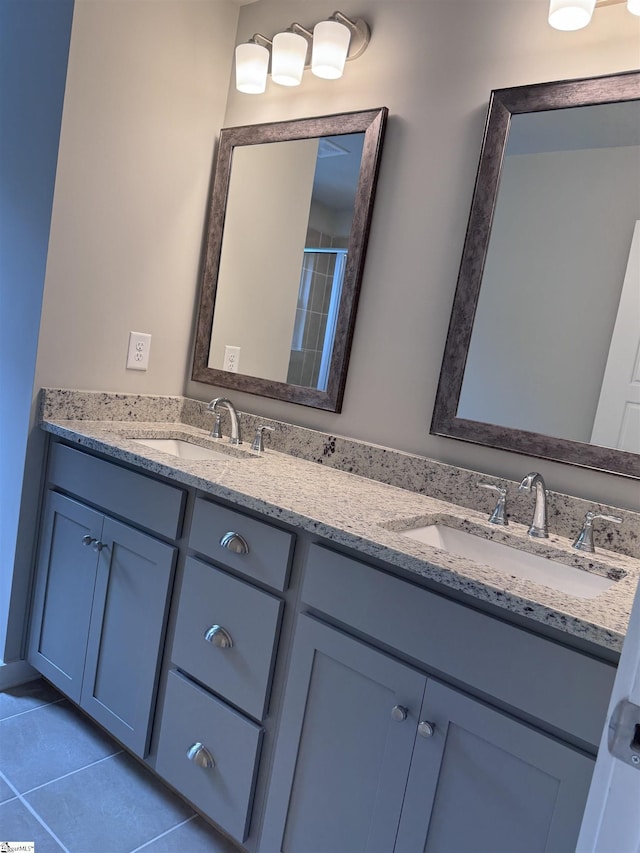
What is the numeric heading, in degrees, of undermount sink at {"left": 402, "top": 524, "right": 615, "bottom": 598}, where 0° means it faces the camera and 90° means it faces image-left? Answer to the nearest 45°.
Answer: approximately 45°

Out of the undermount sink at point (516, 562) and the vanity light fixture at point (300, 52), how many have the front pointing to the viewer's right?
0

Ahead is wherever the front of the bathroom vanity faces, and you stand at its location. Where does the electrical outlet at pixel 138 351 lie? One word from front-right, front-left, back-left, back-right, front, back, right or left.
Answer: right

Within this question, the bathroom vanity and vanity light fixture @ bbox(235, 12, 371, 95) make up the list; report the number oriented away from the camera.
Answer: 0

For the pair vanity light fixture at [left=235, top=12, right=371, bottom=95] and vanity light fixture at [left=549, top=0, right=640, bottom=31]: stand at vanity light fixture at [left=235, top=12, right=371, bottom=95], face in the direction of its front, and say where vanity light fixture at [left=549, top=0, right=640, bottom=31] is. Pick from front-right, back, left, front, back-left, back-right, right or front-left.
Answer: left
